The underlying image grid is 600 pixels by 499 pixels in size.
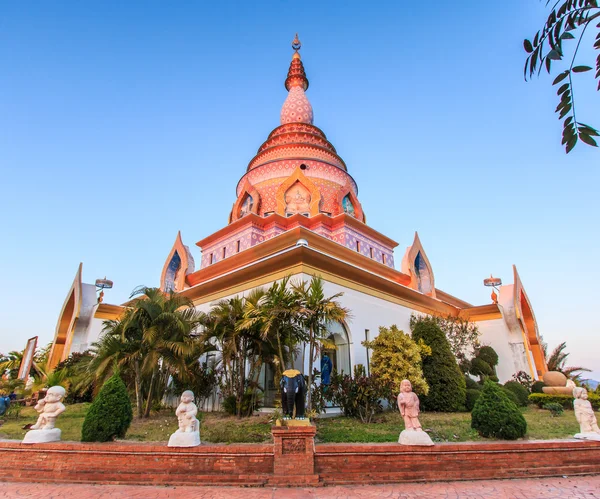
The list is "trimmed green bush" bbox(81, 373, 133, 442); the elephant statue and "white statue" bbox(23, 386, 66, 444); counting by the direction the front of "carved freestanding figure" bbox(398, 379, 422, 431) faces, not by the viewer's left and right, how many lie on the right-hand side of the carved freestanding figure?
3

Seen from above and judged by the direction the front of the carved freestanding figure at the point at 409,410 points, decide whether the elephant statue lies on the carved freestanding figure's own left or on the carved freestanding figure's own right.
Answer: on the carved freestanding figure's own right

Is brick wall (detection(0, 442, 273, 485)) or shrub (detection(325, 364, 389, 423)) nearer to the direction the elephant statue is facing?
the brick wall

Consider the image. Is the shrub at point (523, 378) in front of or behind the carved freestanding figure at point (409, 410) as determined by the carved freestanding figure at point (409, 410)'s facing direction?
behind

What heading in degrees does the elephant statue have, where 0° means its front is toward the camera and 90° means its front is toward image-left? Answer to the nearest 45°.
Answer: approximately 0°

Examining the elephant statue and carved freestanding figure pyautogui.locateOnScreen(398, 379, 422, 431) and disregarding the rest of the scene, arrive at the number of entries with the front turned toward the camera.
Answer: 2

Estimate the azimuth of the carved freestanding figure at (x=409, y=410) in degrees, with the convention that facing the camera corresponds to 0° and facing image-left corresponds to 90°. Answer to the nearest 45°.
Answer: approximately 0°

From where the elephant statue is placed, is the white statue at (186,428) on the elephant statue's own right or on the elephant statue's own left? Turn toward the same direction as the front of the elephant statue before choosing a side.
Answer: on the elephant statue's own right

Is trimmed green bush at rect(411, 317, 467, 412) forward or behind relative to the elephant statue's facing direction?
behind

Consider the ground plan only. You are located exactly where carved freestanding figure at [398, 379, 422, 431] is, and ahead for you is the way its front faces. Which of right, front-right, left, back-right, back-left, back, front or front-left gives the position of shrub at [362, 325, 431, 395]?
back

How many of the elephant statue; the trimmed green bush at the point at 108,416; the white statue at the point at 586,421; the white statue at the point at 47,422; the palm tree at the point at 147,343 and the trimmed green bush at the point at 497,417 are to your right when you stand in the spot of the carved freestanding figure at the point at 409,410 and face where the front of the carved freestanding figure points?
4

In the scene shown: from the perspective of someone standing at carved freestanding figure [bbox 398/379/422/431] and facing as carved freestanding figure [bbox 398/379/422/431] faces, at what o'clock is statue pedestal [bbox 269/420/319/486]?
The statue pedestal is roughly at 2 o'clock from the carved freestanding figure.
